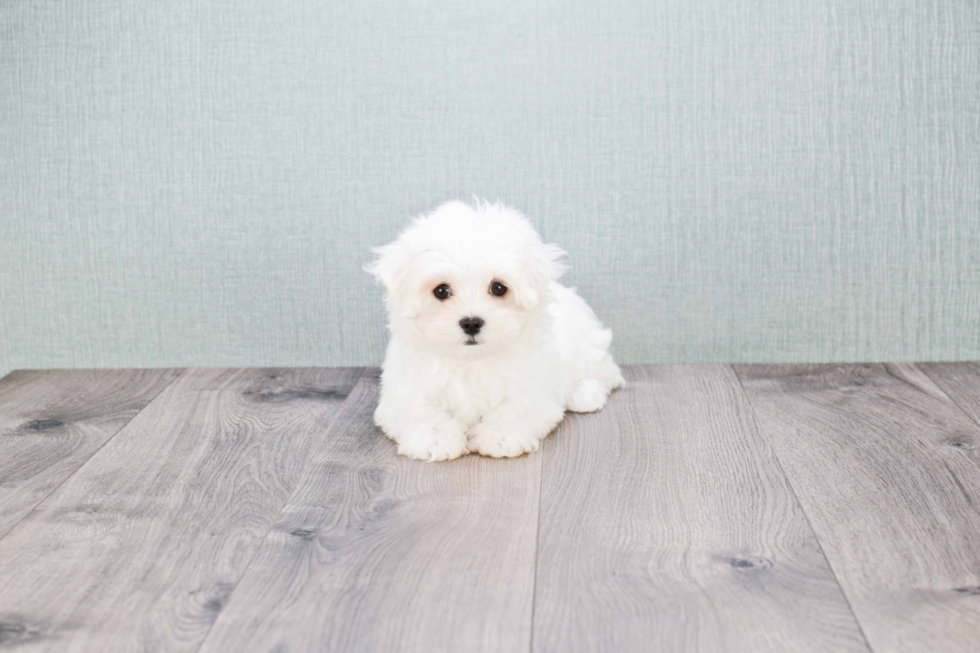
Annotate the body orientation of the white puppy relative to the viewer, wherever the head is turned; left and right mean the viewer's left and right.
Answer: facing the viewer and to the left of the viewer
